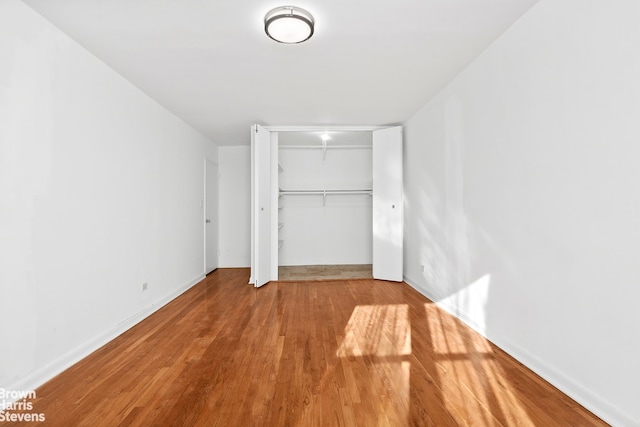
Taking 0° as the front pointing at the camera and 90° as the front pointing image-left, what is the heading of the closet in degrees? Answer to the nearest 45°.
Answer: approximately 0°

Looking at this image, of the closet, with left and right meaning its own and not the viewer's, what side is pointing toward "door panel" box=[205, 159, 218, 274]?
right

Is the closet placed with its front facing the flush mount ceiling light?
yes

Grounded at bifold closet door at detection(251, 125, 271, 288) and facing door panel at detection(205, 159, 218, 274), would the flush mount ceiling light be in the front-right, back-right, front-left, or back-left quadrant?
back-left

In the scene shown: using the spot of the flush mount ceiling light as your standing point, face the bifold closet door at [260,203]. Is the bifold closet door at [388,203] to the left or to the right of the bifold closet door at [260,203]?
right

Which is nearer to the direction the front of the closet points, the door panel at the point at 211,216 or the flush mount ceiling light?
the flush mount ceiling light
